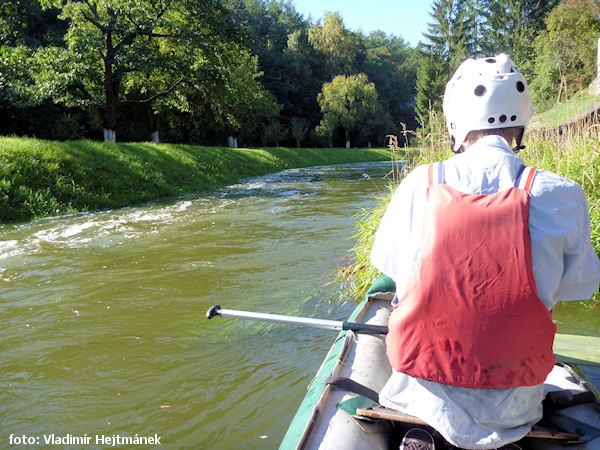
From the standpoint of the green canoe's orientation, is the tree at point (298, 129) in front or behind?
in front

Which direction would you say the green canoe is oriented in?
away from the camera

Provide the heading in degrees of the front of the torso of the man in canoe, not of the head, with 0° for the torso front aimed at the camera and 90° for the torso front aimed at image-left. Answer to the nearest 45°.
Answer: approximately 180°

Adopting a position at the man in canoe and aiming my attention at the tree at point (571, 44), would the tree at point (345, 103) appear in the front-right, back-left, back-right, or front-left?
front-left

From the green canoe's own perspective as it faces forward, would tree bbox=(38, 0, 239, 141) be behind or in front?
in front

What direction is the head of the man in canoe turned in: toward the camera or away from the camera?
away from the camera

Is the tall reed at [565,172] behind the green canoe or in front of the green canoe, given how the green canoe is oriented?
in front

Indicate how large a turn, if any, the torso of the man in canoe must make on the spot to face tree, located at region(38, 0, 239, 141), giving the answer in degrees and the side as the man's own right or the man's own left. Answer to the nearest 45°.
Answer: approximately 45° to the man's own left

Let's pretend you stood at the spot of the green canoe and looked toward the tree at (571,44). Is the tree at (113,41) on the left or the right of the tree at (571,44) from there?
left

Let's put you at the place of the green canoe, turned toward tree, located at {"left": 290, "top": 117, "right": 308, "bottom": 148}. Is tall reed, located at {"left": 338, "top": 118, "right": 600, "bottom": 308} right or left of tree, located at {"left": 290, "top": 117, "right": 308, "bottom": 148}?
right

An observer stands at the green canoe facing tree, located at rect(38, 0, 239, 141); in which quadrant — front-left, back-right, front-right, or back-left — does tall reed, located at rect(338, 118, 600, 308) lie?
front-right

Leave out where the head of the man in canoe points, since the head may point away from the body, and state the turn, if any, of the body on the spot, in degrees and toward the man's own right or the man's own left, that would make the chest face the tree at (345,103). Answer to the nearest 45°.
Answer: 0° — they already face it

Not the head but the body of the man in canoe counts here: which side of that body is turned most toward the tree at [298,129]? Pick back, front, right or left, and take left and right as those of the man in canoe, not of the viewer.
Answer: front

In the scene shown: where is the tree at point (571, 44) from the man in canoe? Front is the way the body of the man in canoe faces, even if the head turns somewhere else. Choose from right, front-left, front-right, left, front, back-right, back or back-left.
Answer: front
